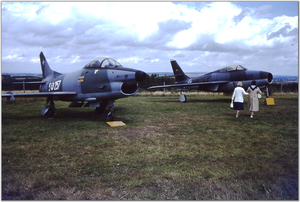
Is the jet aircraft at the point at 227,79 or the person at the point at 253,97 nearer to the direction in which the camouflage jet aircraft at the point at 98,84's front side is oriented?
the person

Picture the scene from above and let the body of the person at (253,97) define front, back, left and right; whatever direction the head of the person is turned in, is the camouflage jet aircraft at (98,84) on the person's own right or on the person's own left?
on the person's own left

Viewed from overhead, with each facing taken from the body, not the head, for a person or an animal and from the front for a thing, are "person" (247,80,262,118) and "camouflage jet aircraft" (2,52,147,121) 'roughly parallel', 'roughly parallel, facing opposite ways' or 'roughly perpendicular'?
roughly perpendicular

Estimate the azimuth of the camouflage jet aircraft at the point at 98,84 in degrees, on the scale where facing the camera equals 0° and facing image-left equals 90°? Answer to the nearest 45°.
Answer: approximately 315°

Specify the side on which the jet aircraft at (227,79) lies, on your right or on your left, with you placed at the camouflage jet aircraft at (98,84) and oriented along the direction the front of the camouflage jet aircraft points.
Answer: on your left

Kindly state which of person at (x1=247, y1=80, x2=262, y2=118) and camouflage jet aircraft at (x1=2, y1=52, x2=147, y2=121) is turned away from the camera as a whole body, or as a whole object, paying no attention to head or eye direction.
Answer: the person

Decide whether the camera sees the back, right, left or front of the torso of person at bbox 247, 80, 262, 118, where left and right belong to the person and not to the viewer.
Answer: back

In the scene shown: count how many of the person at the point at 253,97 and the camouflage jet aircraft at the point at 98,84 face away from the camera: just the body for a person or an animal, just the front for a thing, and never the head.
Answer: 1
